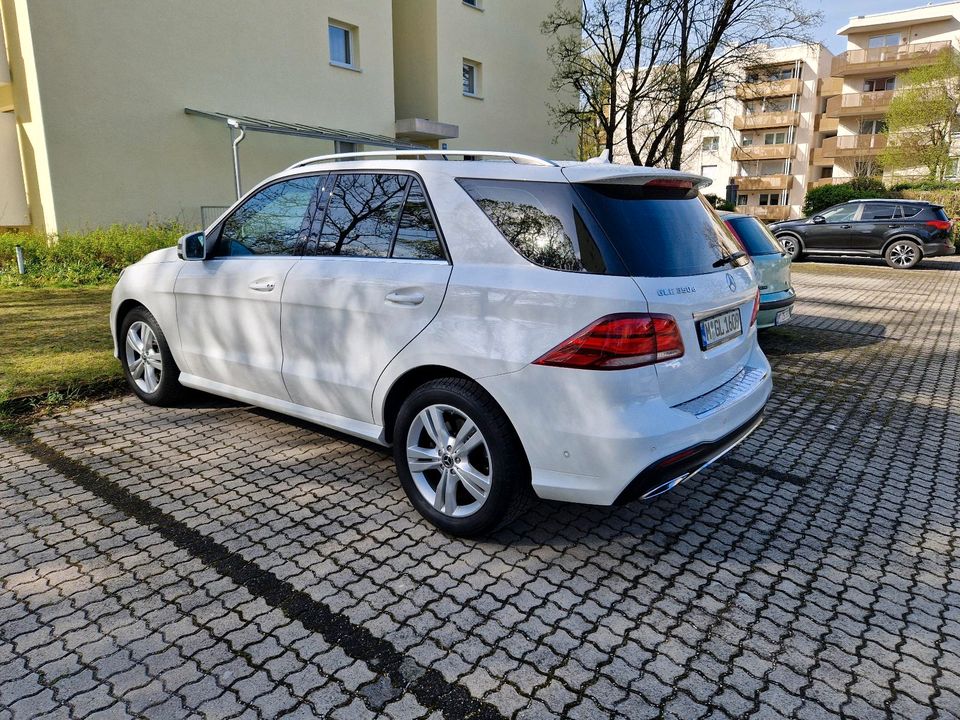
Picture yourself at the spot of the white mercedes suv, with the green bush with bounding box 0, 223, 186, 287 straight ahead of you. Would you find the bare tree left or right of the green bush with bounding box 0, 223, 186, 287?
right

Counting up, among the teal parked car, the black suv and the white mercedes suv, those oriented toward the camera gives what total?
0

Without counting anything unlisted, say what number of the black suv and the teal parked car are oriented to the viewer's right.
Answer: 0

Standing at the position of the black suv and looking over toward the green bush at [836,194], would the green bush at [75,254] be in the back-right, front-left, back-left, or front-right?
back-left

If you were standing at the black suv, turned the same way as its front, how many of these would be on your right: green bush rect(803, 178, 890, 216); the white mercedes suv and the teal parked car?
1

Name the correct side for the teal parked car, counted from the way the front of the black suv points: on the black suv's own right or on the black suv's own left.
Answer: on the black suv's own left

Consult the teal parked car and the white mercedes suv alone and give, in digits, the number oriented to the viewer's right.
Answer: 0

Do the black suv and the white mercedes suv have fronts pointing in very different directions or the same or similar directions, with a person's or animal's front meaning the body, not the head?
same or similar directions

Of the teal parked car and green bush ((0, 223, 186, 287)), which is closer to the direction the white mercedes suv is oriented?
the green bush

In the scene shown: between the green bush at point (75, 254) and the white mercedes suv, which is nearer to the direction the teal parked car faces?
the green bush

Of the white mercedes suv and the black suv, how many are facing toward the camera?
0

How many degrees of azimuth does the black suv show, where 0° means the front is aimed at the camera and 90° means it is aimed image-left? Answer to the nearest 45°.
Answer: approximately 90°

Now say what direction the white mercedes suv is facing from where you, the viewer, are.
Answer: facing away from the viewer and to the left of the viewer

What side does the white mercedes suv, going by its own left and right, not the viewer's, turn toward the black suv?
right

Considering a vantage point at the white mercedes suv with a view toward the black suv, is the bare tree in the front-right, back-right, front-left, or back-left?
front-left

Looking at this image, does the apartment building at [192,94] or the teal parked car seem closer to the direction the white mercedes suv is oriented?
the apartment building

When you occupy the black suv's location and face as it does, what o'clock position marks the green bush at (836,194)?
The green bush is roughly at 3 o'clock from the black suv.

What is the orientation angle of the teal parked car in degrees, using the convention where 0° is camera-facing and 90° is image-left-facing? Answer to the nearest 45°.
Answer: approximately 135°
